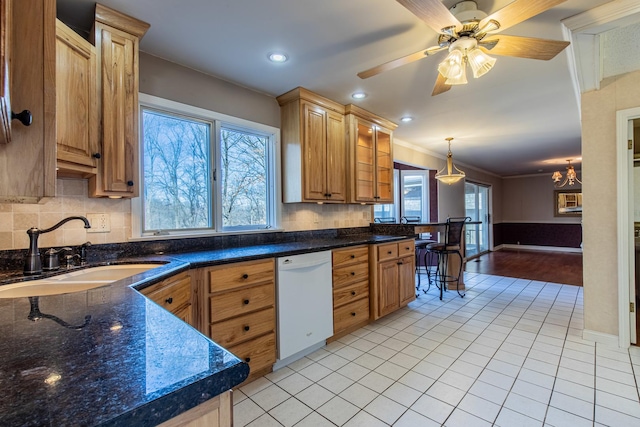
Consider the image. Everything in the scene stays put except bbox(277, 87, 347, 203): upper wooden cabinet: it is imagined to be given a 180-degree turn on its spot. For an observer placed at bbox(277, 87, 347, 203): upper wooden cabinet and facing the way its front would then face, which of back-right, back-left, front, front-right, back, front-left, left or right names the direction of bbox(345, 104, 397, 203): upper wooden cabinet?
right

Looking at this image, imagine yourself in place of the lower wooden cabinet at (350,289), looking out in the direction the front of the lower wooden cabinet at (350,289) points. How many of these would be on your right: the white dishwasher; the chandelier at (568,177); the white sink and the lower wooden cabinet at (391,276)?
2

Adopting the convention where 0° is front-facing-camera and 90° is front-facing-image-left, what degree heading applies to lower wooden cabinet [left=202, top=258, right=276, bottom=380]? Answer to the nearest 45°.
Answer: approximately 315°

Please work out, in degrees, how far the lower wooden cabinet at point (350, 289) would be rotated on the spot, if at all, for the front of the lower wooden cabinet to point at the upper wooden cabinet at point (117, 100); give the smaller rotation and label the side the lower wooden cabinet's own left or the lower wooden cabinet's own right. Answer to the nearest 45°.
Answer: approximately 90° to the lower wooden cabinet's own right

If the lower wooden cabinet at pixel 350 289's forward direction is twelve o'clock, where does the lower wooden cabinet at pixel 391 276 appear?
the lower wooden cabinet at pixel 391 276 is roughly at 9 o'clock from the lower wooden cabinet at pixel 350 289.

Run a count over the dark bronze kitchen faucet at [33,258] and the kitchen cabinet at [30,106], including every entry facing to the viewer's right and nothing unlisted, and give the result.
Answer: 2

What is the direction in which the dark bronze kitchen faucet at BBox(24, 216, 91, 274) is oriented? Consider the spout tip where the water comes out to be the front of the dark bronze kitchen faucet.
to the viewer's right

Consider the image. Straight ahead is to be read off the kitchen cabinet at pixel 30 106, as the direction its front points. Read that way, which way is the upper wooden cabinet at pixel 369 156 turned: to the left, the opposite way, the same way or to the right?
to the right

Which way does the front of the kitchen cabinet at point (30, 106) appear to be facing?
to the viewer's right

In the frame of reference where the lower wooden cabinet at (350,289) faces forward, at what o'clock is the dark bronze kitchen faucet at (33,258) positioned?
The dark bronze kitchen faucet is roughly at 3 o'clock from the lower wooden cabinet.

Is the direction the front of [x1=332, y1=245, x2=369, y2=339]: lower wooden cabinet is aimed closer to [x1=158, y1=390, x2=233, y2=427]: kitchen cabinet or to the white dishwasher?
the kitchen cabinet
